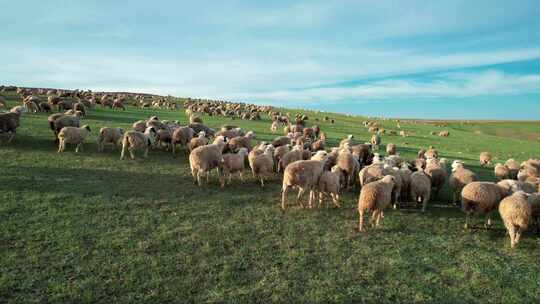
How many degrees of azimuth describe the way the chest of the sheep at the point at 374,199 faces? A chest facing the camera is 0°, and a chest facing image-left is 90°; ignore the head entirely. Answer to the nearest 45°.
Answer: approximately 225°

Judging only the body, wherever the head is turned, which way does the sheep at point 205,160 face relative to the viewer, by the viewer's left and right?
facing away from the viewer and to the right of the viewer

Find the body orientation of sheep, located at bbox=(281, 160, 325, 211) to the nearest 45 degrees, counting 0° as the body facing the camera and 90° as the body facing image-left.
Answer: approximately 225°

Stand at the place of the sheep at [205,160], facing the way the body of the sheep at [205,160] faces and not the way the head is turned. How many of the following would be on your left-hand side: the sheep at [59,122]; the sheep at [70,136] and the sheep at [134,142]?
3

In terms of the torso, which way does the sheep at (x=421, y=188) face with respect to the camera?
away from the camera

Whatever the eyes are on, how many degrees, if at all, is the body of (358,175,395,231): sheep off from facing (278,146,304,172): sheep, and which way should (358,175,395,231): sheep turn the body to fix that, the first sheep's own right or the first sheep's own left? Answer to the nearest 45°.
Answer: approximately 90° to the first sheep's own left
